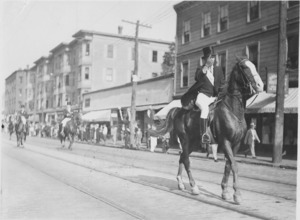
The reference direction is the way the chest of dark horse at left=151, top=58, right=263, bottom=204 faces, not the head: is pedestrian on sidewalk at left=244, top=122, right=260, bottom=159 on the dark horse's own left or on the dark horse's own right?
on the dark horse's own left

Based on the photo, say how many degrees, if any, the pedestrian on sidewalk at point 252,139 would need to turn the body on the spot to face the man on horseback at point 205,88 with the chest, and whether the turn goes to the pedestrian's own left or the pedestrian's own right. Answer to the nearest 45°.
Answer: approximately 45° to the pedestrian's own right

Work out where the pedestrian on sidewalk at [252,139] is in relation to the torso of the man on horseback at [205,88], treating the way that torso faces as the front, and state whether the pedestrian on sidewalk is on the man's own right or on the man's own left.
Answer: on the man's own left

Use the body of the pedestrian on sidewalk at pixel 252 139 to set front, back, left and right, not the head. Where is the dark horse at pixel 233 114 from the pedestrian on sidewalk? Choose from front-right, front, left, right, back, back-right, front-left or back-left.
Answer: front-right

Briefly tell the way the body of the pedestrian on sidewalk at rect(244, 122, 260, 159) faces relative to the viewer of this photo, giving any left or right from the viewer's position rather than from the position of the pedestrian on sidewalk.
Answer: facing the viewer and to the right of the viewer

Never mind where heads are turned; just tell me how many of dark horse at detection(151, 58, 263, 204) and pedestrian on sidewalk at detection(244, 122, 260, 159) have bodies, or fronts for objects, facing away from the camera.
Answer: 0

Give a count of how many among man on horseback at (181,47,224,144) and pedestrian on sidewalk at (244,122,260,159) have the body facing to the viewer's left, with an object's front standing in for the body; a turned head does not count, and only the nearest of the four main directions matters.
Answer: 0
